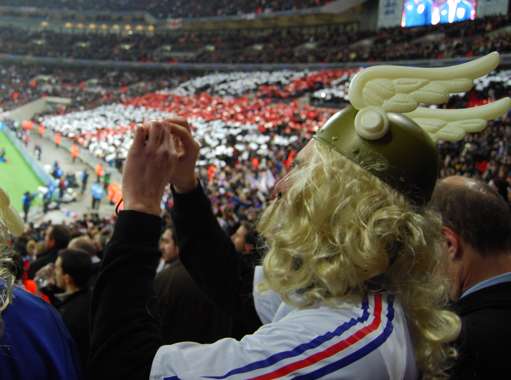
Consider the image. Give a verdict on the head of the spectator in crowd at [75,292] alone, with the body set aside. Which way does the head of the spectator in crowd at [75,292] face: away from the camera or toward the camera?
away from the camera

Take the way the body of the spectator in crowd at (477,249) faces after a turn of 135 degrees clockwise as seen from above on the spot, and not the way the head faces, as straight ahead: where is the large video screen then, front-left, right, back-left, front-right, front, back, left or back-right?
left

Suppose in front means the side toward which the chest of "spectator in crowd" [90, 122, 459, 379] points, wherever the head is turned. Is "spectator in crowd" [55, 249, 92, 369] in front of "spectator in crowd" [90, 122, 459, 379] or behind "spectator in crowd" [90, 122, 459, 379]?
in front

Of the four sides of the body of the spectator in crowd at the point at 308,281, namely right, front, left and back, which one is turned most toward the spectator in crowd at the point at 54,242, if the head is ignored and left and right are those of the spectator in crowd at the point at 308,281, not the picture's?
front

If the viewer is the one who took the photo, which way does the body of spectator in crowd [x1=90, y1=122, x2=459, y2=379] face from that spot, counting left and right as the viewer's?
facing away from the viewer and to the left of the viewer

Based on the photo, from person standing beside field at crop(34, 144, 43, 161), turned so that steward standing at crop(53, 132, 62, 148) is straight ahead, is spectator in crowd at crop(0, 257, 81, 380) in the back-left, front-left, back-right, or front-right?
back-right

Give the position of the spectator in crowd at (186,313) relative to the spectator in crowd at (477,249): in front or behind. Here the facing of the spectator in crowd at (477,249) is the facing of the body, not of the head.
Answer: in front

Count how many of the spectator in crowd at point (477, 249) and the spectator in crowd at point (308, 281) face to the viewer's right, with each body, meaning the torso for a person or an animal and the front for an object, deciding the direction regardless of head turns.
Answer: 0

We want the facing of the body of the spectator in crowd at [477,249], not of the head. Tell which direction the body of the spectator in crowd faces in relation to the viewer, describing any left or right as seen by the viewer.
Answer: facing away from the viewer and to the left of the viewer

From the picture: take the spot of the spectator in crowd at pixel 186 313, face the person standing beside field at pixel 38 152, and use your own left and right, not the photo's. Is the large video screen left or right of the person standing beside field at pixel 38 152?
right
